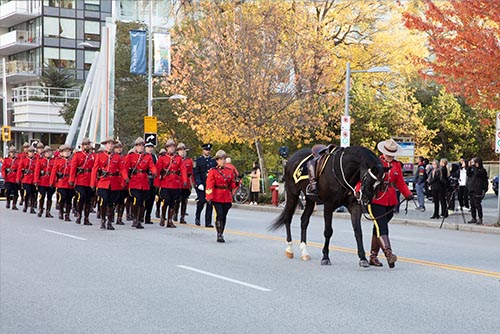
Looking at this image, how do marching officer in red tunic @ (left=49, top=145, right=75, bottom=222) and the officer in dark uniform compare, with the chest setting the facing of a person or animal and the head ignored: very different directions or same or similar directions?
same or similar directions

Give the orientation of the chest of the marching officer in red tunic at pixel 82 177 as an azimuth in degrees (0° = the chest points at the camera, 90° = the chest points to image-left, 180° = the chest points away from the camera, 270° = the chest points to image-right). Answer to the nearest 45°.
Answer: approximately 315°

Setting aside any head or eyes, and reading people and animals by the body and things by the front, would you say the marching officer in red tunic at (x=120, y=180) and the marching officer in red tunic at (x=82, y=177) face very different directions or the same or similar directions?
same or similar directions

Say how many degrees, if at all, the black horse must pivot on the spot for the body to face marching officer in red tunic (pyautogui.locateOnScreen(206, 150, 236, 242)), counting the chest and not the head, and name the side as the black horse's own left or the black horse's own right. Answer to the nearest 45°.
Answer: approximately 180°

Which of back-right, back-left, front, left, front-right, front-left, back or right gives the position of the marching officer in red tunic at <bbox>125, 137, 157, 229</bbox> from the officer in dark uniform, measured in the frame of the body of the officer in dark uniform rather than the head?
right

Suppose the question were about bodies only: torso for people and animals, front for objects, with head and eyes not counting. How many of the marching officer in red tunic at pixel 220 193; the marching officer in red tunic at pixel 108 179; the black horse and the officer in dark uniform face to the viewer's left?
0

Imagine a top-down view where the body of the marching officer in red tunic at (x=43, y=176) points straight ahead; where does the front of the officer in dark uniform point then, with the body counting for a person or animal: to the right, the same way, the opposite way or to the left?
the same way

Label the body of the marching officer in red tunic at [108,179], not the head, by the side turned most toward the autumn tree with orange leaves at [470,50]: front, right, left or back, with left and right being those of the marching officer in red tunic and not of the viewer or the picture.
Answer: left

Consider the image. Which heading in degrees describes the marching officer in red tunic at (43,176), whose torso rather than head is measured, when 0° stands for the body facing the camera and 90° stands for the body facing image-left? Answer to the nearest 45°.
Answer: approximately 315°

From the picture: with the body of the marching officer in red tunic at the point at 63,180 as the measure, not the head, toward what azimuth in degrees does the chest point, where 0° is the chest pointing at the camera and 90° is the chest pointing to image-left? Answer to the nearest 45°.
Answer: approximately 315°

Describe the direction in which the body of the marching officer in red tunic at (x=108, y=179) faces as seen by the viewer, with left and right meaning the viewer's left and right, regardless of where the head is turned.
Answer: facing the viewer

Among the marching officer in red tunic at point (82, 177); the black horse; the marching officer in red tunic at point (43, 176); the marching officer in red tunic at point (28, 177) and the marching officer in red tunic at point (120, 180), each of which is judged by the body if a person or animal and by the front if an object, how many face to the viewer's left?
0

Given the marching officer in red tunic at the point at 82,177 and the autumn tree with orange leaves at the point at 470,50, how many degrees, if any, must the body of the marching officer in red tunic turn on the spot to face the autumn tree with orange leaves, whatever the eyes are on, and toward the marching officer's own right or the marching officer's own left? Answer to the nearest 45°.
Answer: approximately 45° to the marching officer's own left

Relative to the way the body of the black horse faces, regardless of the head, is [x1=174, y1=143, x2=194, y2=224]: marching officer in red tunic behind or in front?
behind

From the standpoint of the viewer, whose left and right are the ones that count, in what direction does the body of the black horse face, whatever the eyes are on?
facing the viewer and to the right of the viewer

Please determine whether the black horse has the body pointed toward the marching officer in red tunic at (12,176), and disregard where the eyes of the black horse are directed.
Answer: no
